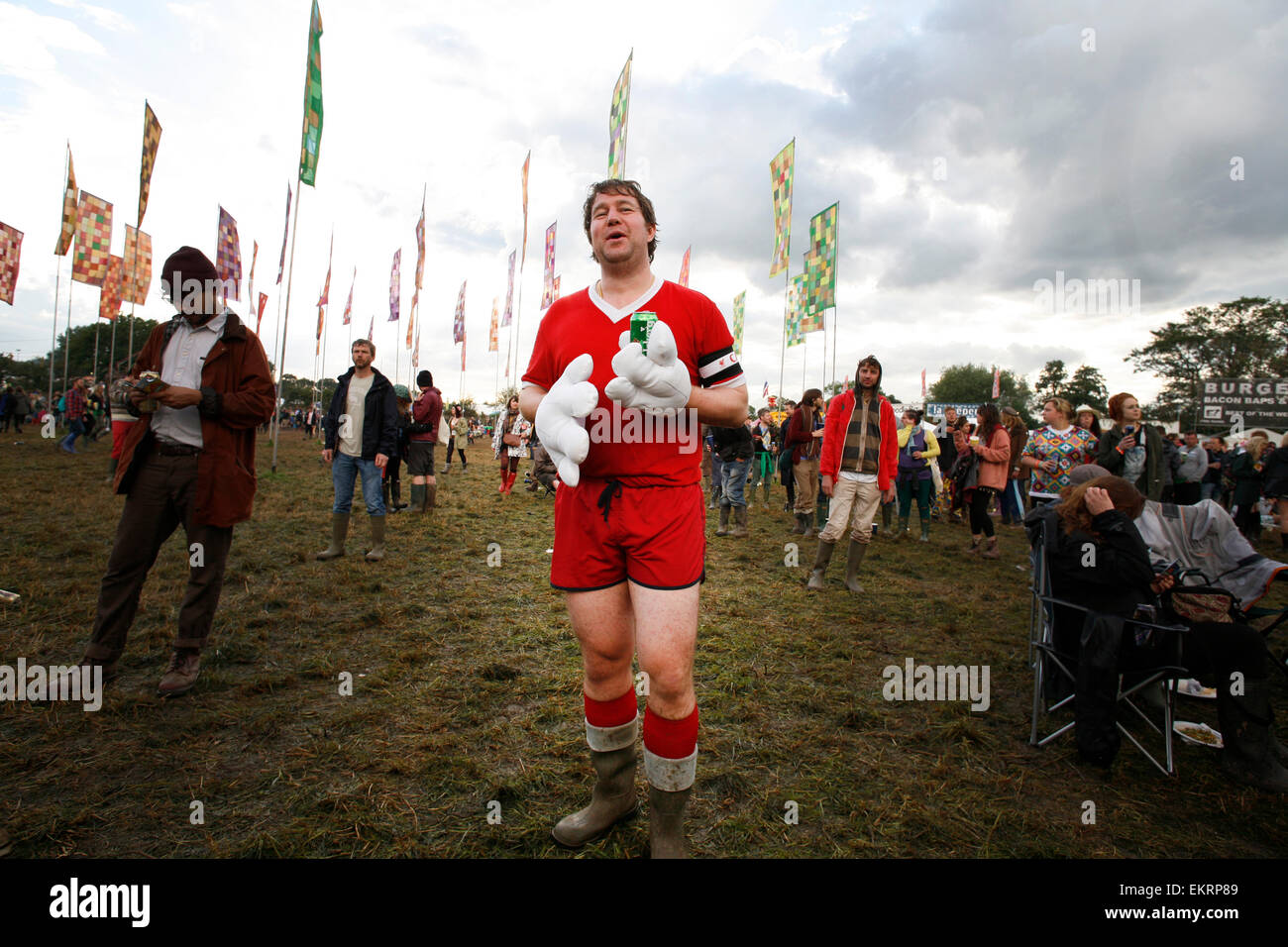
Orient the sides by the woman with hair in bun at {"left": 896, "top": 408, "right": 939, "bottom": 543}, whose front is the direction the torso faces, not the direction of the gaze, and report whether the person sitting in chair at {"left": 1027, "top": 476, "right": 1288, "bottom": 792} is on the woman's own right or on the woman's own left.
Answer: on the woman's own left

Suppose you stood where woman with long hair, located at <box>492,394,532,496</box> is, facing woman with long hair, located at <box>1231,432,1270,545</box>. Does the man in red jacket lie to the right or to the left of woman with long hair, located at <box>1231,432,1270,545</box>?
right

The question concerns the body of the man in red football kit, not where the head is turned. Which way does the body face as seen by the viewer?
toward the camera

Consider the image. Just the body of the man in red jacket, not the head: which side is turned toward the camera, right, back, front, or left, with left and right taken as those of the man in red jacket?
front

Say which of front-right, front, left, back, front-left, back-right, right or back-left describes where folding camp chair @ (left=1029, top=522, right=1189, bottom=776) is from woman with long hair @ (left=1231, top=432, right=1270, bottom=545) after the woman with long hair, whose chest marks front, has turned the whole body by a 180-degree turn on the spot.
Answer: left

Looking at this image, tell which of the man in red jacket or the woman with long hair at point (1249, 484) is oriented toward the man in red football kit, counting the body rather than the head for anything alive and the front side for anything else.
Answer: the man in red jacket

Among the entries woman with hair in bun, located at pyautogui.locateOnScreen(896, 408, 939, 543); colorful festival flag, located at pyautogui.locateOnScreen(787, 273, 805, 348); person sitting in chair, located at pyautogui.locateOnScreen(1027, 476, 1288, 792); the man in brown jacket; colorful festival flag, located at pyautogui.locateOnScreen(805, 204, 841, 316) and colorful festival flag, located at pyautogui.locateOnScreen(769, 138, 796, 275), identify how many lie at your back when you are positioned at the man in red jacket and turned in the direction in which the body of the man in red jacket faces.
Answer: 4

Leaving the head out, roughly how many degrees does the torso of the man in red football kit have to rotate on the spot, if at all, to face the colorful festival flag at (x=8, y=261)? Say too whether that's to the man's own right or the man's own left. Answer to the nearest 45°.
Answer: approximately 135° to the man's own right

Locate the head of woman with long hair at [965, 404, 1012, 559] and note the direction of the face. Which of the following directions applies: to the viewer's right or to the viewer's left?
to the viewer's left
